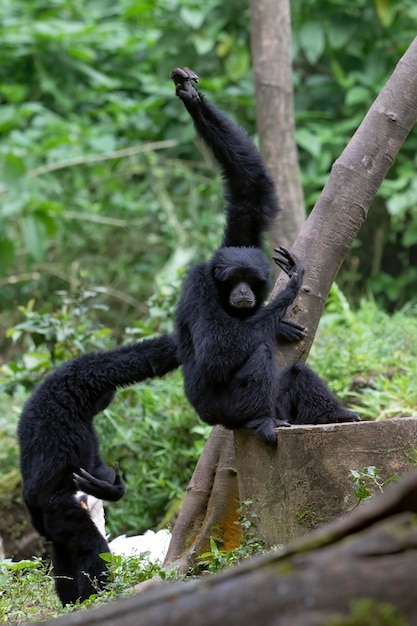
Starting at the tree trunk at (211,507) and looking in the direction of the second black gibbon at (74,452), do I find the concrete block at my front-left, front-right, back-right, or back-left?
back-left

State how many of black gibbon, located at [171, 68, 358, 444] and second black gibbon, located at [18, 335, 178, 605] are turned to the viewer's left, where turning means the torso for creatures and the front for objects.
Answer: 0

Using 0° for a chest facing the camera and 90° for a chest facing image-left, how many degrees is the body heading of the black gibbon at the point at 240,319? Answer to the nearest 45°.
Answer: approximately 315°

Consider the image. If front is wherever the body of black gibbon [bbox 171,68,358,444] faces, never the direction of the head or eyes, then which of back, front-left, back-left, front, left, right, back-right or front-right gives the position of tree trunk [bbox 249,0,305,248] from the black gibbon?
back-left
